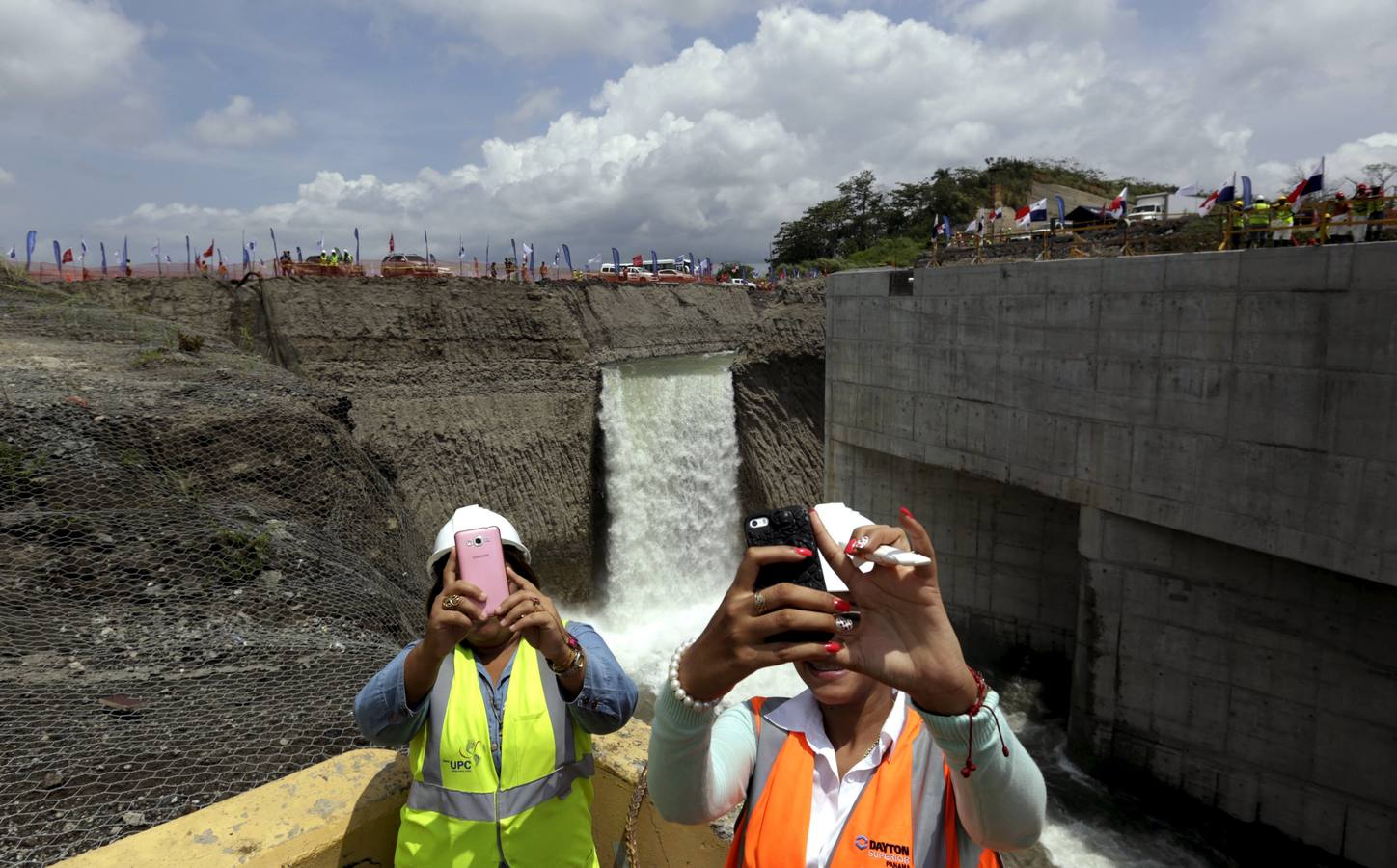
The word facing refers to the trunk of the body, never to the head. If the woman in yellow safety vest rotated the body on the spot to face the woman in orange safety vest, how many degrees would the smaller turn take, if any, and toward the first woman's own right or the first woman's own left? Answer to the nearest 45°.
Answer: approximately 45° to the first woman's own left

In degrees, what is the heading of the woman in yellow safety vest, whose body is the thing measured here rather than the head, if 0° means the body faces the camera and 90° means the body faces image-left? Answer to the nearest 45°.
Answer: approximately 0°

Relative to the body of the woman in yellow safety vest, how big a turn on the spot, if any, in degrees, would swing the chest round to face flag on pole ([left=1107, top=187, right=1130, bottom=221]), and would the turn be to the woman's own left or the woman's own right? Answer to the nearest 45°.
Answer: approximately 135° to the woman's own left

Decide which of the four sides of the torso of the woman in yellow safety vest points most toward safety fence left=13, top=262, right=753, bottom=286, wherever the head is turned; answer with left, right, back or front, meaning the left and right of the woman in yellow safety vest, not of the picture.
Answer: back

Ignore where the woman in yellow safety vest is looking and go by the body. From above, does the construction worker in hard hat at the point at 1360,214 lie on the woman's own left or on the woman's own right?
on the woman's own left

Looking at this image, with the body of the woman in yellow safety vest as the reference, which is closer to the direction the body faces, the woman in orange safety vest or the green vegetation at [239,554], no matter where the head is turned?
the woman in orange safety vest

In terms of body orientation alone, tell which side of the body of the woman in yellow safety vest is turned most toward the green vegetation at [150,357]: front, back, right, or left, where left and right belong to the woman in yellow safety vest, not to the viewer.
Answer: back
